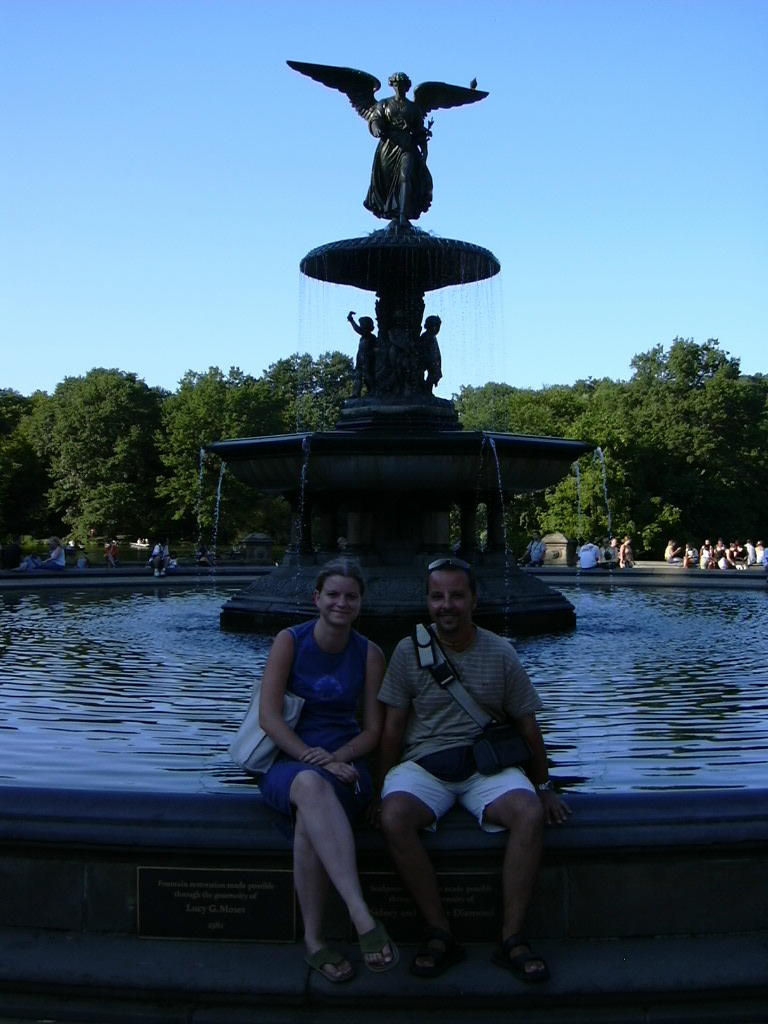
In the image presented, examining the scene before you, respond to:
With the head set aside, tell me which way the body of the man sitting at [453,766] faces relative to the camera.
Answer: toward the camera

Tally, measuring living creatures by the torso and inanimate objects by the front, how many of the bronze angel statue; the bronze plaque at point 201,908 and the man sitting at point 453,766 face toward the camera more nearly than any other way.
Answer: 3

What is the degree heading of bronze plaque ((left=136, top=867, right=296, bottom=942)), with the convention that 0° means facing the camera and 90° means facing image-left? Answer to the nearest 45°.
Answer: approximately 0°

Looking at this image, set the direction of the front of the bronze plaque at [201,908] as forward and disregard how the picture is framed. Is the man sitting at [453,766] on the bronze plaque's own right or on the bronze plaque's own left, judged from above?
on the bronze plaque's own left

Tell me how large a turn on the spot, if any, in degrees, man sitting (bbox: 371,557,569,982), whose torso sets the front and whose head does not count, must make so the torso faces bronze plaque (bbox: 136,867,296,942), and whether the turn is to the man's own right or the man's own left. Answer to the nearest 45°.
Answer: approximately 90° to the man's own right

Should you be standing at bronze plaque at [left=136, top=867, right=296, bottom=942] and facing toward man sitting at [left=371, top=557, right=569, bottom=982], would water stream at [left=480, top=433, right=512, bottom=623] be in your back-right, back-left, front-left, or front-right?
front-left

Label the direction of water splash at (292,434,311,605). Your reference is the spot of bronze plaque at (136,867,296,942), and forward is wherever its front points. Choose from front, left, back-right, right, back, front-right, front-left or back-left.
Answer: back

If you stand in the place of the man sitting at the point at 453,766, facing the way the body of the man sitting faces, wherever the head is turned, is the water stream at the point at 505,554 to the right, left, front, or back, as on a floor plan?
back

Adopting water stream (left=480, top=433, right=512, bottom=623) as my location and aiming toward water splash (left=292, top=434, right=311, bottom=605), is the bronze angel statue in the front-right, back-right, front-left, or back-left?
front-right

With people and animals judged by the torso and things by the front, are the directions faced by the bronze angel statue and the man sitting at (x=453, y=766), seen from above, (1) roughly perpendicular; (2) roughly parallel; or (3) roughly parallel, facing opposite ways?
roughly parallel

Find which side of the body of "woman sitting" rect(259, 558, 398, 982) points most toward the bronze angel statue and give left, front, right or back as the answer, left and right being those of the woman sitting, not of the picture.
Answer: back

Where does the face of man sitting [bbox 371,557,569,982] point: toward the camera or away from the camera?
toward the camera

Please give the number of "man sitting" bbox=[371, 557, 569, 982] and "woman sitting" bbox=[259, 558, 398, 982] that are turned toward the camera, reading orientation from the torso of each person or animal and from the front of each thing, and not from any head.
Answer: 2

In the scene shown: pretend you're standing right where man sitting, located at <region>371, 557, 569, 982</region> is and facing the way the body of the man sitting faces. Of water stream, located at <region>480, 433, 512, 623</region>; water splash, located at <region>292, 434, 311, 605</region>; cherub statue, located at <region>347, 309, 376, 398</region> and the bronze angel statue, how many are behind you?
4

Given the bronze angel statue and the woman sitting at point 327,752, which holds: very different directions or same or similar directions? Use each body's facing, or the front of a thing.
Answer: same or similar directions

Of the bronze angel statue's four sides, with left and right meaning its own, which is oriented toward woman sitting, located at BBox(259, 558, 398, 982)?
front

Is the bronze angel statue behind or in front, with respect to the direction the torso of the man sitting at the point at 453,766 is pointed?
behind
